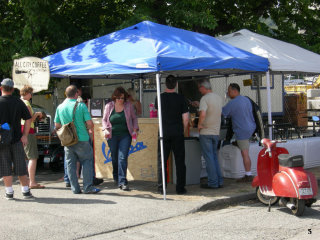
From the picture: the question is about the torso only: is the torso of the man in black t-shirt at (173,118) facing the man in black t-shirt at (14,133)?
no

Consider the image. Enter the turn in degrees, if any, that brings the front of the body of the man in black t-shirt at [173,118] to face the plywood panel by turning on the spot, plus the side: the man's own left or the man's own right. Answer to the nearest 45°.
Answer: approximately 45° to the man's own left

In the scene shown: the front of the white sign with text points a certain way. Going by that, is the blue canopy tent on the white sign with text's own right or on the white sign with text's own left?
on the white sign with text's own left

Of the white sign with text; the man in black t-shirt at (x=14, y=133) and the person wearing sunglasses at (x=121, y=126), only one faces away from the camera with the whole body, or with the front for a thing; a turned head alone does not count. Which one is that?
the man in black t-shirt

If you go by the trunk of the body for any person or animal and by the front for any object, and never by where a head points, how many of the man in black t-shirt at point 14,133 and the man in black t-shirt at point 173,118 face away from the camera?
2

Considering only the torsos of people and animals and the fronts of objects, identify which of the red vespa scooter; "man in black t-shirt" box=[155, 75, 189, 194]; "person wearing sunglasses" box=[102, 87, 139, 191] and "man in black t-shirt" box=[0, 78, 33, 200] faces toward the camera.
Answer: the person wearing sunglasses

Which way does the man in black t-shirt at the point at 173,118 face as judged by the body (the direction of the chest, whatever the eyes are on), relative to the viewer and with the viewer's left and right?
facing away from the viewer

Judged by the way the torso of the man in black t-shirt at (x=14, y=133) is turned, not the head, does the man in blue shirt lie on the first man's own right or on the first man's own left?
on the first man's own right

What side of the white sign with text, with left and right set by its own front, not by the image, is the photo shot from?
front

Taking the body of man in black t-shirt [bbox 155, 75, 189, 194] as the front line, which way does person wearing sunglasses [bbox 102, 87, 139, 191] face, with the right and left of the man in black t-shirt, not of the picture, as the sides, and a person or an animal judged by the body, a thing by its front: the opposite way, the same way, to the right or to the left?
the opposite way

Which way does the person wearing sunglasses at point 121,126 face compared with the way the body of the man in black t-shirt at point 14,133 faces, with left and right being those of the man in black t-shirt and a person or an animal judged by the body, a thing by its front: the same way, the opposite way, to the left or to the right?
the opposite way

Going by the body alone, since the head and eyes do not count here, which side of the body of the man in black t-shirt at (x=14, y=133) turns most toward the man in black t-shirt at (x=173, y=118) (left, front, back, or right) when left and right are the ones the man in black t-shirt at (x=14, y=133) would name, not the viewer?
right

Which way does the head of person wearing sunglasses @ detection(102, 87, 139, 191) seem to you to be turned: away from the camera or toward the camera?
toward the camera

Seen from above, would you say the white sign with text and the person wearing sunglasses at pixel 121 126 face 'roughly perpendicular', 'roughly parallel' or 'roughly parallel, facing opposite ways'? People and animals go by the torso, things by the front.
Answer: roughly parallel

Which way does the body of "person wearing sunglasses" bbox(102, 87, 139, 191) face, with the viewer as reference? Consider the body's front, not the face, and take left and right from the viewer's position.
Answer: facing the viewer

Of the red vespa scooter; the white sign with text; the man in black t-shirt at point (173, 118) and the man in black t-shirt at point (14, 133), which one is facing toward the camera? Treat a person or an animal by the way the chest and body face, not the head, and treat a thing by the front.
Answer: the white sign with text

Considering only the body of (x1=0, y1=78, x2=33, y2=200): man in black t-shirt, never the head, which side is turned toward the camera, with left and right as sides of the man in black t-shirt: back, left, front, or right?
back
